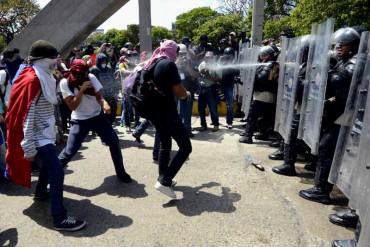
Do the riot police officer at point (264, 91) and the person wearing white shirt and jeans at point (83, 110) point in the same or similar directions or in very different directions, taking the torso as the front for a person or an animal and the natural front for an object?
very different directions

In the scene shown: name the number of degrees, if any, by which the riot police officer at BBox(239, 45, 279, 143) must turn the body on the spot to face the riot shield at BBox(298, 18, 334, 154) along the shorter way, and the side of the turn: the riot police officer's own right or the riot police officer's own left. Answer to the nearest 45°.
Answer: approximately 90° to the riot police officer's own left

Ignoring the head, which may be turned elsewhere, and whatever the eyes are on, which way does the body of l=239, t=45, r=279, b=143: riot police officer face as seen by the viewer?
to the viewer's left

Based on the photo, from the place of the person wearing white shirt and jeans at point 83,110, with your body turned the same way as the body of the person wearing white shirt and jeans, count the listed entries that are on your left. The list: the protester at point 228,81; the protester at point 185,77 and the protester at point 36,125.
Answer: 2

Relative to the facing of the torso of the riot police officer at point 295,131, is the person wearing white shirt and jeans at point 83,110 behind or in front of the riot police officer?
in front

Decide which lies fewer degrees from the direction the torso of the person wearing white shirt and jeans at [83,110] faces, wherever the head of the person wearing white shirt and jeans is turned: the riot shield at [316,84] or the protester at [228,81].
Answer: the riot shield

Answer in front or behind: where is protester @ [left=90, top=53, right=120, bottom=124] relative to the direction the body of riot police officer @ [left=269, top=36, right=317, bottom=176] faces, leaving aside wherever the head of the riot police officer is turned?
in front

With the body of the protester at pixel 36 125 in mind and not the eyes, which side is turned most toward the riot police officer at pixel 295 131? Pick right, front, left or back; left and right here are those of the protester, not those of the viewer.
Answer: front

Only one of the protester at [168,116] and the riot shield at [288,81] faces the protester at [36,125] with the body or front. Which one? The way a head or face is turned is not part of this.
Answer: the riot shield

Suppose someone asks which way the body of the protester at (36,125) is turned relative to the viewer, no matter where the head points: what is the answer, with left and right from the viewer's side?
facing to the right of the viewer

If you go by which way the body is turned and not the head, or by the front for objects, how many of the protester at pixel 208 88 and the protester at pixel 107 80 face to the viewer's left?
0

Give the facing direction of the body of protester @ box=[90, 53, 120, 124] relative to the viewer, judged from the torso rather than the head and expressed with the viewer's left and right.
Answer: facing the viewer

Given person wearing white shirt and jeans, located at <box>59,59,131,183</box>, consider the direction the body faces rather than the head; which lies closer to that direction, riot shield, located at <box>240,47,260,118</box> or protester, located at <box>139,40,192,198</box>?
the protester

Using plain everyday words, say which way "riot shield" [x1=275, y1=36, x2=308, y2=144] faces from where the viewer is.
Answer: facing the viewer and to the left of the viewer

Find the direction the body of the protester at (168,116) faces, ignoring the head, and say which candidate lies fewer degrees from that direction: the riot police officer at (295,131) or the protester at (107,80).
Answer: the riot police officer

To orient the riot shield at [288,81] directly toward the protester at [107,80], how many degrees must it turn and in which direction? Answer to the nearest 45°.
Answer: approximately 45° to its right
